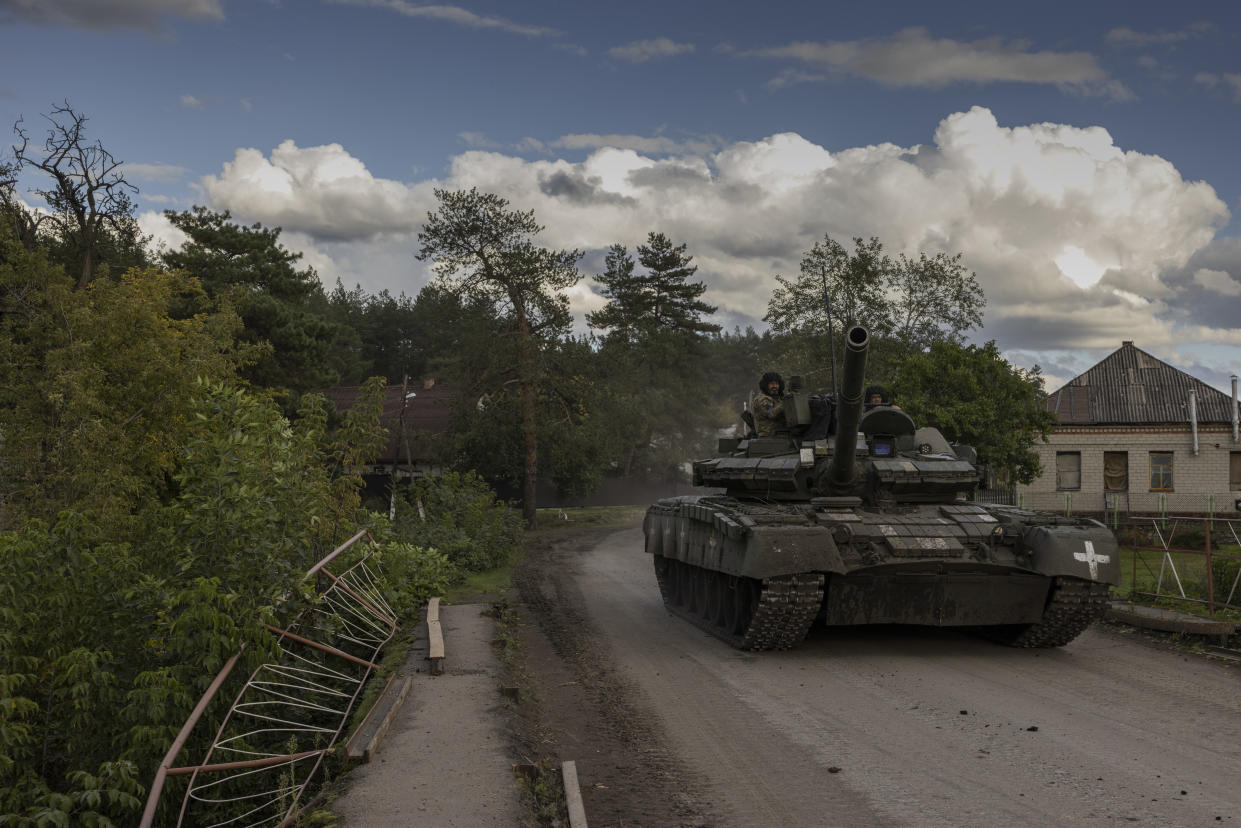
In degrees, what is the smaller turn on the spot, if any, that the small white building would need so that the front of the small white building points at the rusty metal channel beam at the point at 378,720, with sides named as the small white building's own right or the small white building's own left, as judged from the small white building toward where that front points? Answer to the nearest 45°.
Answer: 0° — it already faces it

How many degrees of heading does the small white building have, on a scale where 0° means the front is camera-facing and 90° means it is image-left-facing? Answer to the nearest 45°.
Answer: approximately 0°

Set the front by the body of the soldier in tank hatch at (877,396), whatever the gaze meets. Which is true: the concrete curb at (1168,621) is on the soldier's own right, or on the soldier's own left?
on the soldier's own left

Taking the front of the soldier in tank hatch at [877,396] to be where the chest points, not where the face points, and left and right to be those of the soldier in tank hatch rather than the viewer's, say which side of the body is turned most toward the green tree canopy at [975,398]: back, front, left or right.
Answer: back

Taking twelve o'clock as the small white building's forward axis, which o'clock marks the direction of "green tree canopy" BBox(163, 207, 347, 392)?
The green tree canopy is roughly at 2 o'clock from the small white building.

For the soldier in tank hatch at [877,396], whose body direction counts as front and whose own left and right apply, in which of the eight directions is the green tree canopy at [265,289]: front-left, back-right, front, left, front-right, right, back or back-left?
back-right

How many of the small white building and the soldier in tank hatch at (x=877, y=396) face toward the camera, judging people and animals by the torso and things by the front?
2
